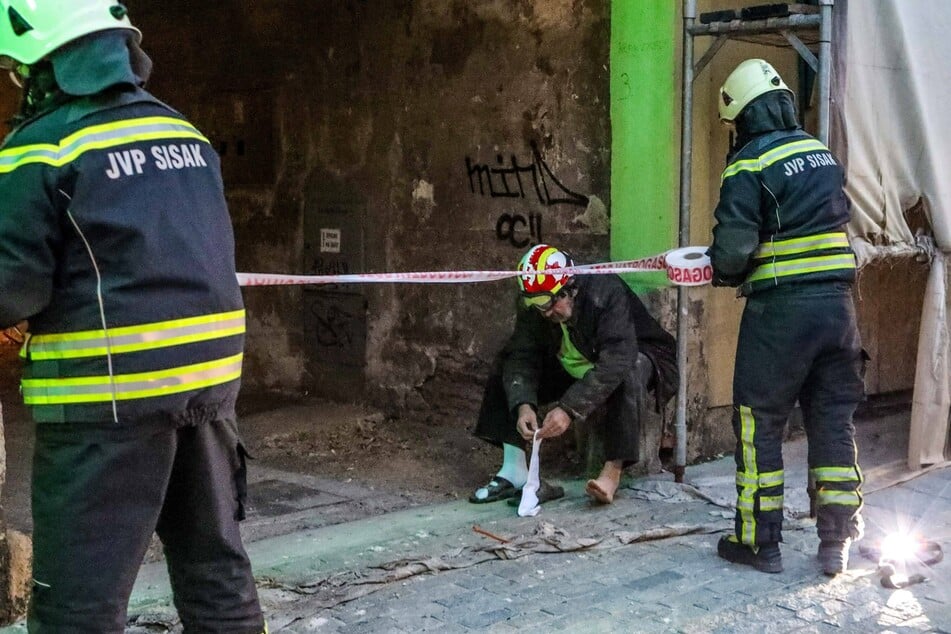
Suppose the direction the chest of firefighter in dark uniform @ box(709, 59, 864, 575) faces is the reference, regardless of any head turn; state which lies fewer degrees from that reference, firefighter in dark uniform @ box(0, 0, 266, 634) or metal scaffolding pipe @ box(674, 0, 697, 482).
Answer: the metal scaffolding pipe

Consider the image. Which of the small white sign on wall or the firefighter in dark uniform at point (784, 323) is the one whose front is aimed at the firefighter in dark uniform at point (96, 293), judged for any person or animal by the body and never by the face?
the small white sign on wall

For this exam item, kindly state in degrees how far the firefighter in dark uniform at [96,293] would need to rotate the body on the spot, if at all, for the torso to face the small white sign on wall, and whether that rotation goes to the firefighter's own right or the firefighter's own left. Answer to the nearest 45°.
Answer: approximately 45° to the firefighter's own right

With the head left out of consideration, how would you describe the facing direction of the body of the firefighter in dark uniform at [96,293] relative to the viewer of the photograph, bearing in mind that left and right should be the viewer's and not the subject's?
facing away from the viewer and to the left of the viewer

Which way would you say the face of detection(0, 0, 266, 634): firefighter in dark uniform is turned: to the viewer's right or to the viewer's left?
to the viewer's left

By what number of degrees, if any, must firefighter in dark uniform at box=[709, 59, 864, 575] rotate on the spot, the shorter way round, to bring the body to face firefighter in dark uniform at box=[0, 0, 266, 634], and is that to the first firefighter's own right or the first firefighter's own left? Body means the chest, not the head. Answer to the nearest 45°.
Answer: approximately 90° to the first firefighter's own left

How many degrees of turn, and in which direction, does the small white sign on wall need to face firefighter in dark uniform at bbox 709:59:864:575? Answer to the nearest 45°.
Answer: approximately 45° to its left

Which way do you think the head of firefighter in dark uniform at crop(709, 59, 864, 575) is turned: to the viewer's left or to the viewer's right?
to the viewer's left

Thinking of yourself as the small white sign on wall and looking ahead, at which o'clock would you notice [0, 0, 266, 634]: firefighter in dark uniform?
The firefighter in dark uniform is roughly at 12 o'clock from the small white sign on wall.

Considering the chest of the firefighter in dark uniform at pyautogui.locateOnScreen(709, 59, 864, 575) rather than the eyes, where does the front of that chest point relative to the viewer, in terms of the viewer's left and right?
facing away from the viewer and to the left of the viewer

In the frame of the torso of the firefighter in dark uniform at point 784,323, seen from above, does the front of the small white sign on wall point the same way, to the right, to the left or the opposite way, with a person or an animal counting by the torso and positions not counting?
the opposite way
